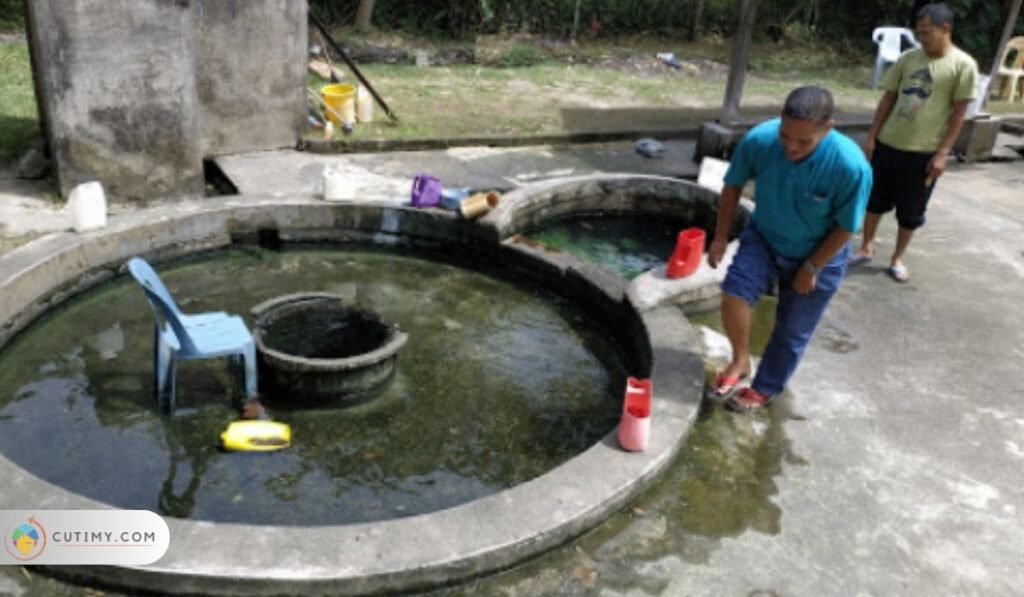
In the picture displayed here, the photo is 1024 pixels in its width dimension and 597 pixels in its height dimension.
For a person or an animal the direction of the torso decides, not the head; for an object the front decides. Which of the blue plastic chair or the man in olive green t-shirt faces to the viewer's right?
the blue plastic chair

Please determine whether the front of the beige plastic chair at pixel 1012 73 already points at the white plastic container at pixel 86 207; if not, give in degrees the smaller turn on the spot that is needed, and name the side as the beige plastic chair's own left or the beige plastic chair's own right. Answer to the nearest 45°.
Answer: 0° — it already faces it

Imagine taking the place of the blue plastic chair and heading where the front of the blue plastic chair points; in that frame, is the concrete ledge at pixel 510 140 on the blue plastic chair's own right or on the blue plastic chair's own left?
on the blue plastic chair's own left

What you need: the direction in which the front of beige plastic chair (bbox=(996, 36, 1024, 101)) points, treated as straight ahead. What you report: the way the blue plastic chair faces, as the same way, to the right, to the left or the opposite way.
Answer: to the left

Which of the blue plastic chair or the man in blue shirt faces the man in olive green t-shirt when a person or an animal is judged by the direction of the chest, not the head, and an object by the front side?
the blue plastic chair

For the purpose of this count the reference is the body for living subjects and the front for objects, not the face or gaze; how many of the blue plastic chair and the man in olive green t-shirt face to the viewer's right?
1

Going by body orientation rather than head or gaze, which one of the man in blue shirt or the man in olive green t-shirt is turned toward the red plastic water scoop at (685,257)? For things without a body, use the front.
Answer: the man in olive green t-shirt

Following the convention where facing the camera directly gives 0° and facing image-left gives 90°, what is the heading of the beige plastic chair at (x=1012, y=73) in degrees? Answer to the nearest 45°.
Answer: approximately 45°

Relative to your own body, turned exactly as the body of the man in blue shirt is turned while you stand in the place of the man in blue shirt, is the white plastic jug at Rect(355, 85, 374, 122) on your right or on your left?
on your right

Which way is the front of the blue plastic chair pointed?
to the viewer's right
